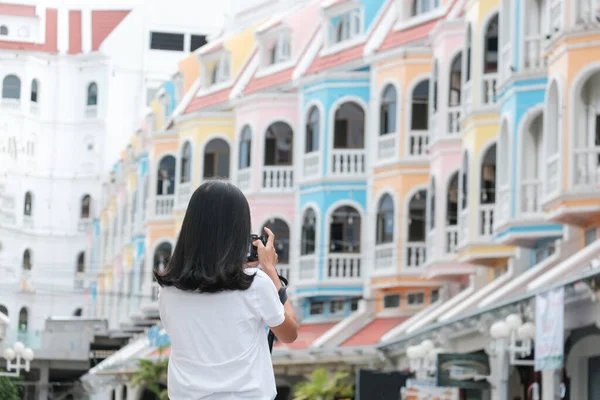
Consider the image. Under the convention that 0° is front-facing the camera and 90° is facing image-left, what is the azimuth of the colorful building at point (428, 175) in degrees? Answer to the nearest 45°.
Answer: approximately 45°

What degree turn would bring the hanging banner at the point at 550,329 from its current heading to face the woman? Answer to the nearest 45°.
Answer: approximately 45° to its left

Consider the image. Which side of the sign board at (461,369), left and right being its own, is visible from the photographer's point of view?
front

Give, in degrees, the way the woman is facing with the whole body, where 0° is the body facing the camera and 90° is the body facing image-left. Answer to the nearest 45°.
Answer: approximately 225°

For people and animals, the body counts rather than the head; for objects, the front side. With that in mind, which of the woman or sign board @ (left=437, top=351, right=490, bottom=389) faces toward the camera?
the sign board

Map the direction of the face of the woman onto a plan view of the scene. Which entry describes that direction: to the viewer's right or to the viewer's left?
to the viewer's right

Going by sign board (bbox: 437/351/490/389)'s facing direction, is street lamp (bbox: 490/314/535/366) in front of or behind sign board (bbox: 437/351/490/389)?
in front

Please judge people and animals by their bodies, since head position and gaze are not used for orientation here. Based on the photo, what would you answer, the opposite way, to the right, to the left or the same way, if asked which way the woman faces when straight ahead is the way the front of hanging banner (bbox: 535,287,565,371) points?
the opposite way

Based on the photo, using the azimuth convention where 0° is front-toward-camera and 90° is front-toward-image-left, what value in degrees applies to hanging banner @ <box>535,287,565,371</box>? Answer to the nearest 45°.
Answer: approximately 45°

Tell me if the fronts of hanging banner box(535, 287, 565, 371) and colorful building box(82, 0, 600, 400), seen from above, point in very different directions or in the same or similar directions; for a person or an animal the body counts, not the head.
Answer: same or similar directions

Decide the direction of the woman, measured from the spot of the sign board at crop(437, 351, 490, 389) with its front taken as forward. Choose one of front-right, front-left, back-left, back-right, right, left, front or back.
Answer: front
